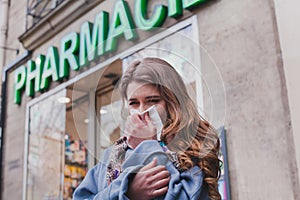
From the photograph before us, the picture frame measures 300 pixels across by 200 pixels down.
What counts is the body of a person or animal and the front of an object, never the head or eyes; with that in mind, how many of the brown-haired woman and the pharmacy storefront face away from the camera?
0

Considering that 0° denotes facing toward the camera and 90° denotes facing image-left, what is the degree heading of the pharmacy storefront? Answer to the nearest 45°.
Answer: approximately 45°

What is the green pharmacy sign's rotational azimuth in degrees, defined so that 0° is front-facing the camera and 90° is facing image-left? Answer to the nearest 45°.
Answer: approximately 45°

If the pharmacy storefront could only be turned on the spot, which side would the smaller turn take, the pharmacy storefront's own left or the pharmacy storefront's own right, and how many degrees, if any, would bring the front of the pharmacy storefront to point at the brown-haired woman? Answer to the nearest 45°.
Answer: approximately 45° to the pharmacy storefront's own left

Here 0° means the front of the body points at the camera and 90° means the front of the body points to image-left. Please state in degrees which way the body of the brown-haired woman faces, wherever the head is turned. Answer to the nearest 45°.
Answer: approximately 45°

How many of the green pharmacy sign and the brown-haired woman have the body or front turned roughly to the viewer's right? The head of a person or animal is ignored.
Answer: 0

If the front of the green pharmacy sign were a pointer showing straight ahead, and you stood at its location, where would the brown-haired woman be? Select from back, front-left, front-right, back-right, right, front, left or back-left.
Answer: front-left

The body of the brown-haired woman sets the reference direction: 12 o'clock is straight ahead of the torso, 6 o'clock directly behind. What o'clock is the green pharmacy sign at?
The green pharmacy sign is roughly at 4 o'clock from the brown-haired woman.
